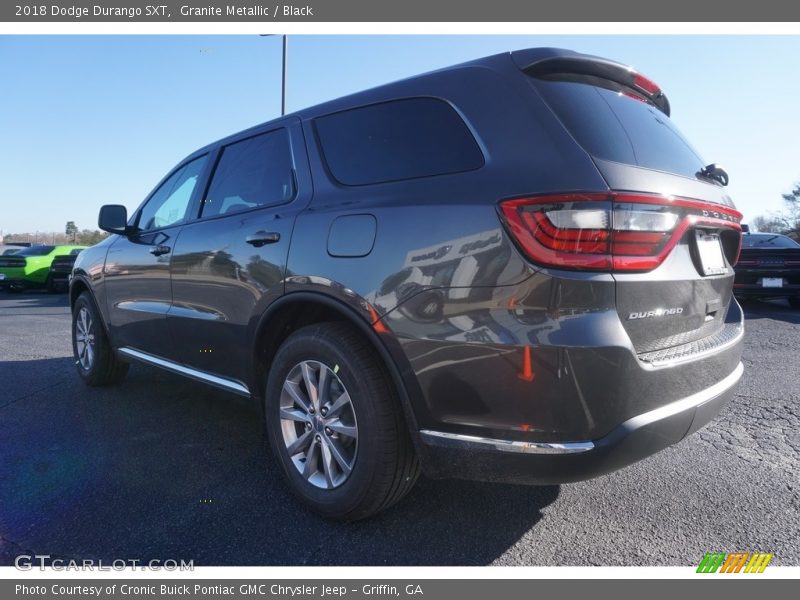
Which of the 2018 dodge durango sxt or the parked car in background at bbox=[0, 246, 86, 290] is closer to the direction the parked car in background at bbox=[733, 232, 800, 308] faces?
the parked car in background

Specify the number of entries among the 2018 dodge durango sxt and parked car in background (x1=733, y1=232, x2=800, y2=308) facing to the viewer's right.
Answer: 0

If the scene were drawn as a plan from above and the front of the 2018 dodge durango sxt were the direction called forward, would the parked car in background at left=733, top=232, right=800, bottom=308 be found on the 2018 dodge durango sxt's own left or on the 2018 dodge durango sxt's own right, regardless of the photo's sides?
on the 2018 dodge durango sxt's own right

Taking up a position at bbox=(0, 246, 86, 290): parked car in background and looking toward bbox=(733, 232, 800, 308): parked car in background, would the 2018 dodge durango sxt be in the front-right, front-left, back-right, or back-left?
front-right

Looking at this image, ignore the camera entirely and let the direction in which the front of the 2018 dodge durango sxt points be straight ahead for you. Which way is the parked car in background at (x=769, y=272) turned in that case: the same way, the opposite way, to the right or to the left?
to the right

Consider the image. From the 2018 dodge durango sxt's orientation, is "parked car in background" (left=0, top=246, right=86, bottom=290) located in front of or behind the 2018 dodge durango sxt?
in front

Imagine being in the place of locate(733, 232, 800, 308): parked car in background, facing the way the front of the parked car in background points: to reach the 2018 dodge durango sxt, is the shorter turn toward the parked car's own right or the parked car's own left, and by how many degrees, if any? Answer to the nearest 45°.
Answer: approximately 180°

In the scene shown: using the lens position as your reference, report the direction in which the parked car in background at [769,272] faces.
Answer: facing away from the viewer

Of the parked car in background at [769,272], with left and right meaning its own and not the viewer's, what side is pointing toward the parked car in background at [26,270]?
left

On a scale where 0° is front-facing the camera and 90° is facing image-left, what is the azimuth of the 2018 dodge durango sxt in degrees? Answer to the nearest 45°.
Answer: approximately 135°
